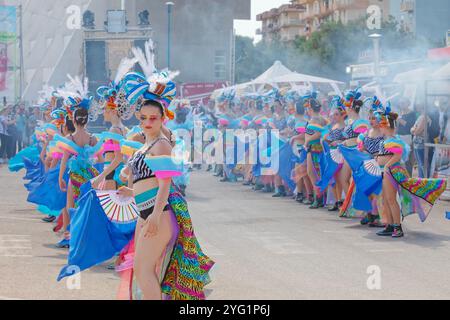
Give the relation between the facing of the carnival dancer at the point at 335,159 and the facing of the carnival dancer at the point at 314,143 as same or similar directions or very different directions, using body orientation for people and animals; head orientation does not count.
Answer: same or similar directions

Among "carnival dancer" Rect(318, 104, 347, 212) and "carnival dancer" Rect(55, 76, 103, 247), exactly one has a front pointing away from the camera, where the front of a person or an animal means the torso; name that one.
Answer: "carnival dancer" Rect(55, 76, 103, 247)

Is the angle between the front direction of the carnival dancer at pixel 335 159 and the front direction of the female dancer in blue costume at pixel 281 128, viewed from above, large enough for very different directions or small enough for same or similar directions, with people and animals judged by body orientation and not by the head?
same or similar directions

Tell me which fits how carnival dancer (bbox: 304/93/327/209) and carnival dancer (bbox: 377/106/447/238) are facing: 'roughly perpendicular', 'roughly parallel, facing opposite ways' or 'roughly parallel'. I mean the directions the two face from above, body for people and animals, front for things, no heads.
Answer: roughly parallel

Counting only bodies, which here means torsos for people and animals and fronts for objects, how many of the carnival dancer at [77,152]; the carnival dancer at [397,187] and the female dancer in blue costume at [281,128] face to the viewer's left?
2

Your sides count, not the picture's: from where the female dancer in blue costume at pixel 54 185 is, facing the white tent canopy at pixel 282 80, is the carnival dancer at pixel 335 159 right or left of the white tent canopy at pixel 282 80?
right

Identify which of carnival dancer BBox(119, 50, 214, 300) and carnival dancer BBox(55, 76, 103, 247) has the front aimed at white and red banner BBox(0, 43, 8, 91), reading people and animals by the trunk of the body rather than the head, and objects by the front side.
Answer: carnival dancer BBox(55, 76, 103, 247)

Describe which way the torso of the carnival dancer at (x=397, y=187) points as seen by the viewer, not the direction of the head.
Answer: to the viewer's left

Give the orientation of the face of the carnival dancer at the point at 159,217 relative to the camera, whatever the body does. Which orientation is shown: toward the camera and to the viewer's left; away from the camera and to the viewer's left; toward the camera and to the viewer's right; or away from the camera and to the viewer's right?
toward the camera and to the viewer's left

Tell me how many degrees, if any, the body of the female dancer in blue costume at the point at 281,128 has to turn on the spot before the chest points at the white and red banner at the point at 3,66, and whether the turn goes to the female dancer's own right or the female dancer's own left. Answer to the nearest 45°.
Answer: approximately 45° to the female dancer's own right

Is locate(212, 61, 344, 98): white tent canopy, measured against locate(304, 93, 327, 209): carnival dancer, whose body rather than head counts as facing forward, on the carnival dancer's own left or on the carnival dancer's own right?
on the carnival dancer's own right
